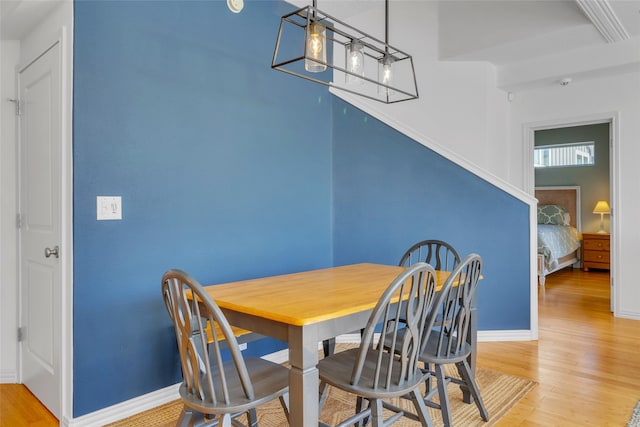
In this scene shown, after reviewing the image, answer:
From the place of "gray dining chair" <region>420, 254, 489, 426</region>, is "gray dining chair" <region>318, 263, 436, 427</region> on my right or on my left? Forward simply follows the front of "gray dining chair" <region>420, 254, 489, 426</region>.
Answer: on my left

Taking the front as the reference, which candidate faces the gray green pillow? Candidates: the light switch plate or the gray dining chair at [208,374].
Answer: the gray dining chair

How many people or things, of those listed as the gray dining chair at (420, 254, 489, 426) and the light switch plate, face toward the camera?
1

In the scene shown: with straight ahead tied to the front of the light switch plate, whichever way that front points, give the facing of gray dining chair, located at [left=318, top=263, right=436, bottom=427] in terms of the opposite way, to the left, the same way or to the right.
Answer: the opposite way

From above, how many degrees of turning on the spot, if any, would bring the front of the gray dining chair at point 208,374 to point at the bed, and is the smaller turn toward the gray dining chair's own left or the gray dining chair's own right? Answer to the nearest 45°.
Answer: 0° — it already faces it

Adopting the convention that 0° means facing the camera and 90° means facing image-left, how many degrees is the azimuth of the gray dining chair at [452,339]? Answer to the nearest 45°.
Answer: approximately 135°

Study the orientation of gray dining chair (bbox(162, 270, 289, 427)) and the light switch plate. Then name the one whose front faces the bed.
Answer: the gray dining chair

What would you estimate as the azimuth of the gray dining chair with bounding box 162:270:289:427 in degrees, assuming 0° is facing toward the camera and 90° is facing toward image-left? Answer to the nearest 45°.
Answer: approximately 225°

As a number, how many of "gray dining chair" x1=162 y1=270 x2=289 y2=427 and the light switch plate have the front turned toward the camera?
1

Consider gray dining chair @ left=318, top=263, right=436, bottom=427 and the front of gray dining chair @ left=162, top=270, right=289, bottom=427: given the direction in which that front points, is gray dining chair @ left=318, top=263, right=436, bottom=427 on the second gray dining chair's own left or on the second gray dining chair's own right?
on the second gray dining chair's own right

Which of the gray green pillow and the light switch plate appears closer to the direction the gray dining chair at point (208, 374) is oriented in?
the gray green pillow

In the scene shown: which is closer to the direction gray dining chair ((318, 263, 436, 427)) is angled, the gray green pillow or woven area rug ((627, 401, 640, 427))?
the gray green pillow

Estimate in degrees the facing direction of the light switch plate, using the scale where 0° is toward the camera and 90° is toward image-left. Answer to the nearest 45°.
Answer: approximately 0°

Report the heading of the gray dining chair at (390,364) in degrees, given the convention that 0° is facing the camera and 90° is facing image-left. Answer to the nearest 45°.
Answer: approximately 135°
